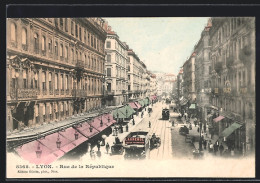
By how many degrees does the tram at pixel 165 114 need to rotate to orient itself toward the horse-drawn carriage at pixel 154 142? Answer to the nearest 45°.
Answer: approximately 180°

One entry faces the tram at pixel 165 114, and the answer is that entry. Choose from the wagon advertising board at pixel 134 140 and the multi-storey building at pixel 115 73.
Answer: the multi-storey building

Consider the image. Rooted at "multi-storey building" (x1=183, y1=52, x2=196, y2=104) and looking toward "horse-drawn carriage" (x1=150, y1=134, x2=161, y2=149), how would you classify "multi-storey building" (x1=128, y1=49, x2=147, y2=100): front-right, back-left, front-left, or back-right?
front-right

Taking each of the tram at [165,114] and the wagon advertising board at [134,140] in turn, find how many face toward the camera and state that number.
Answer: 2

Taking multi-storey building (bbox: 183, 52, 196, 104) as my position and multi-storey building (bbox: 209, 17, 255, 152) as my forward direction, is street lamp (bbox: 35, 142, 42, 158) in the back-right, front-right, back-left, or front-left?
front-right

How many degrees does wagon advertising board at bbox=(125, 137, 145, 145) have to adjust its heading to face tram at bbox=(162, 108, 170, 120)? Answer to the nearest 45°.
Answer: approximately 135° to its left

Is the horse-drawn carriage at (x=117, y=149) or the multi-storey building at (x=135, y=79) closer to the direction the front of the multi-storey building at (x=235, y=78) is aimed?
the horse-drawn carriage

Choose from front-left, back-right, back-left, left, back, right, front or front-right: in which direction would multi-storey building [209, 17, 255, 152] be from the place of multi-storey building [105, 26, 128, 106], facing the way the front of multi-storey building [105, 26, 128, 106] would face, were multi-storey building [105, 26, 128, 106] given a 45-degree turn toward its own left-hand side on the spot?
front-right

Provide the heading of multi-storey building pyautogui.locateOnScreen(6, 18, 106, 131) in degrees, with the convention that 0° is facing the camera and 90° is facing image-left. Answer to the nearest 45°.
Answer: approximately 315°

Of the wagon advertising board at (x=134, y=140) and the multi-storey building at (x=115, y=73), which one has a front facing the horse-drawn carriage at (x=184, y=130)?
the multi-storey building

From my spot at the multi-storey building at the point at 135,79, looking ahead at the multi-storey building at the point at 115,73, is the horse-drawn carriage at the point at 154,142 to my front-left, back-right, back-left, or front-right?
front-left

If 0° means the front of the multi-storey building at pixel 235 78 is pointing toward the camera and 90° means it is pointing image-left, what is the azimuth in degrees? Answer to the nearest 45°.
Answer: approximately 45°

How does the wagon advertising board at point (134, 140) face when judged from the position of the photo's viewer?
facing the viewer

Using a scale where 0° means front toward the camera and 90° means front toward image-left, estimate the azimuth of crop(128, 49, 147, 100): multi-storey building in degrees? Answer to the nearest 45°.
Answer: approximately 315°

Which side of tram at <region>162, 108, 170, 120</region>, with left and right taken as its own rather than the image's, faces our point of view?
front

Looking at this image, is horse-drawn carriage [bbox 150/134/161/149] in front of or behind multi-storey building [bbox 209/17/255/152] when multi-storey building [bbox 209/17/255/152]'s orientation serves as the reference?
in front

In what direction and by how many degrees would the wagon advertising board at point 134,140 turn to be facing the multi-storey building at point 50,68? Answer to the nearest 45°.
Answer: approximately 90° to its right
